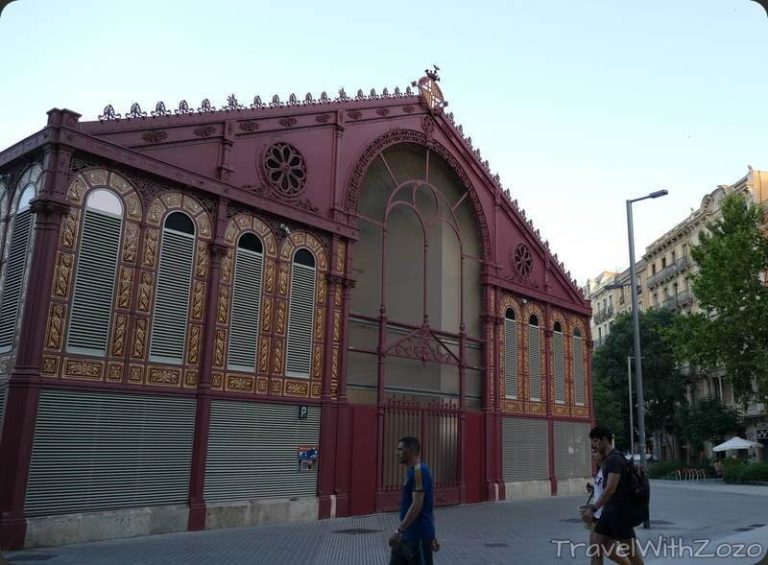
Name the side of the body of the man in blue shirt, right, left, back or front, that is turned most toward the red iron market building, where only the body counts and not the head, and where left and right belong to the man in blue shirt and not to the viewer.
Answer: right

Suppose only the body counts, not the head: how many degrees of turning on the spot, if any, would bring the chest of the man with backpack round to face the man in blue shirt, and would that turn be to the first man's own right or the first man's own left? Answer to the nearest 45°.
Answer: approximately 45° to the first man's own left

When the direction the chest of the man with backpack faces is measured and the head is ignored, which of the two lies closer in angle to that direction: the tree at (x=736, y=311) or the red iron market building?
the red iron market building

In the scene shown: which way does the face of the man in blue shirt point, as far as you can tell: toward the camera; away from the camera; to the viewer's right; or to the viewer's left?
to the viewer's left

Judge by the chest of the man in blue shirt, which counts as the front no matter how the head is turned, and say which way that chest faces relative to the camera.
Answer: to the viewer's left

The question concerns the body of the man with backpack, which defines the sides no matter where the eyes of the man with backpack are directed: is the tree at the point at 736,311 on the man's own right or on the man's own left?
on the man's own right

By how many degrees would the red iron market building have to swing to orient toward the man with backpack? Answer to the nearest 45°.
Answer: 0° — it already faces them

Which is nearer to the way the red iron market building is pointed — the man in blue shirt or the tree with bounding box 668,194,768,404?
the man in blue shirt

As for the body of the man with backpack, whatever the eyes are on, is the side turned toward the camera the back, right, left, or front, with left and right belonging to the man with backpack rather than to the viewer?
left

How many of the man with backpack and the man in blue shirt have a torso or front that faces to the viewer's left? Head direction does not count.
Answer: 2

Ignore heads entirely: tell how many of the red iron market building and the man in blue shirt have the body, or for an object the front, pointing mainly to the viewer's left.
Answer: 1

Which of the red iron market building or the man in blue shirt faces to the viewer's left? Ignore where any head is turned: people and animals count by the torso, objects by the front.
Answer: the man in blue shirt

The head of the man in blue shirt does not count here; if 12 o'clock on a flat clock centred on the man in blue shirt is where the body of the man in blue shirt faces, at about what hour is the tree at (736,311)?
The tree is roughly at 4 o'clock from the man in blue shirt.

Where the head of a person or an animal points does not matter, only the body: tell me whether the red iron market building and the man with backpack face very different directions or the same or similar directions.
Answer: very different directions

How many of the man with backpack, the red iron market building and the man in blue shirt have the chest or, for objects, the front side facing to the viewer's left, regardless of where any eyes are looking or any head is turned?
2
